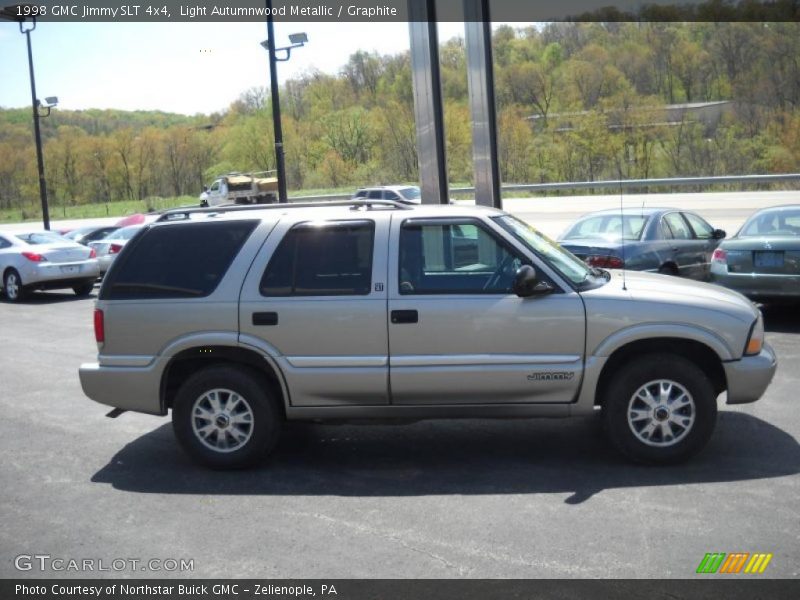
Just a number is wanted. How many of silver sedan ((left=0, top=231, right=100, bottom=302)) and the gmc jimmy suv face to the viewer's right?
1

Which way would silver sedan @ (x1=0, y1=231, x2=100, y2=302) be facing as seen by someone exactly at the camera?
facing away from the viewer and to the left of the viewer

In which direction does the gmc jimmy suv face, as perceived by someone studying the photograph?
facing to the right of the viewer

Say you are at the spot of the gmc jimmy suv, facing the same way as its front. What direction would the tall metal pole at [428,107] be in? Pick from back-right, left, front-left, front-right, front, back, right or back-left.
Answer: left

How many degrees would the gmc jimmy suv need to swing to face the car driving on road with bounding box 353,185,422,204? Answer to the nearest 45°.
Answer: approximately 90° to its left

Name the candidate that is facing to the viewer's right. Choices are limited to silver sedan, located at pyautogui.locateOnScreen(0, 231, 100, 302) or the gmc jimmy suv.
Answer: the gmc jimmy suv

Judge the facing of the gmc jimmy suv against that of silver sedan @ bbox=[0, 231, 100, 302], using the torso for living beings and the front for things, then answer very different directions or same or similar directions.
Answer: very different directions

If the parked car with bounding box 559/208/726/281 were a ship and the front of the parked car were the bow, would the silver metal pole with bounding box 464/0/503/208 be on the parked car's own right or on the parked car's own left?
on the parked car's own left

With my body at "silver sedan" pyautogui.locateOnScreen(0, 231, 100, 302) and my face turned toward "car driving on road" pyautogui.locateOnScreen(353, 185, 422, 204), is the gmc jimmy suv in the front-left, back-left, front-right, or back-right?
back-right
